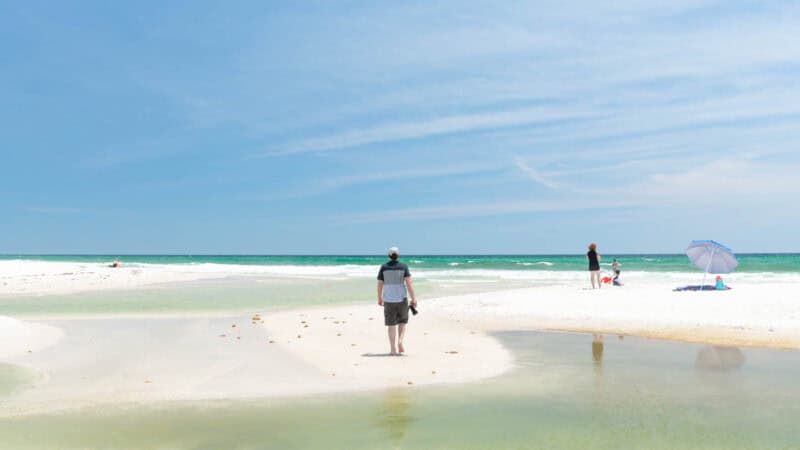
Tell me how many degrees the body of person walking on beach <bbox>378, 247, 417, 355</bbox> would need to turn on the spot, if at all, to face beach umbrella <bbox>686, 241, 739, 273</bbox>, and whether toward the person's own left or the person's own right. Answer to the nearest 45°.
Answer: approximately 45° to the person's own right

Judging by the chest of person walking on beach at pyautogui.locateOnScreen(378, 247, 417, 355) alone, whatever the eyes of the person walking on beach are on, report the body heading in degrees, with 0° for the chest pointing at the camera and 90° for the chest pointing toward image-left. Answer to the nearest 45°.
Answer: approximately 180°
